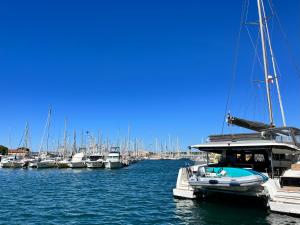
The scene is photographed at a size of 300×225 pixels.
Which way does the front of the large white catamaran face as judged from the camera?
facing away from the viewer and to the right of the viewer
